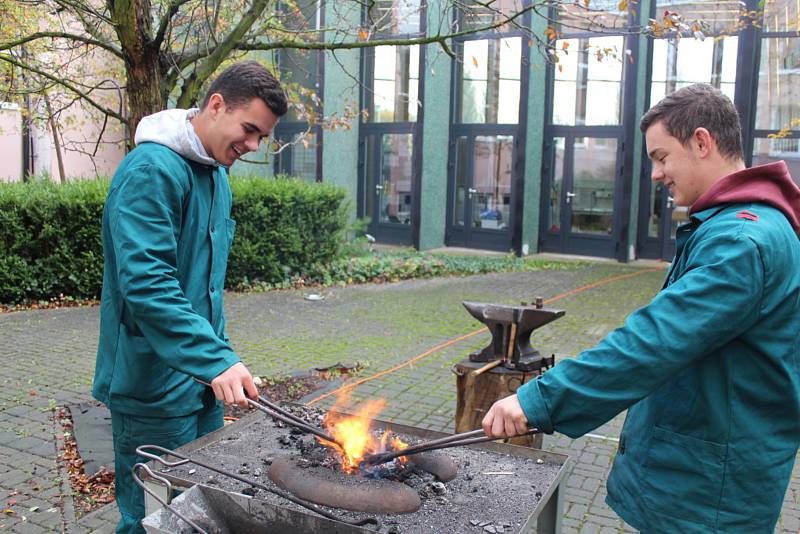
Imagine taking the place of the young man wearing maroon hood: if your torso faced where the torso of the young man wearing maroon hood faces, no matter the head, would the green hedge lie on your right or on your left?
on your right

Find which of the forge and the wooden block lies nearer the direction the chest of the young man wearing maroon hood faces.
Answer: the forge

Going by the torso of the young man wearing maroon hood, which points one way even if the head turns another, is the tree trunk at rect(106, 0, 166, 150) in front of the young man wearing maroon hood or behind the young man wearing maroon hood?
in front

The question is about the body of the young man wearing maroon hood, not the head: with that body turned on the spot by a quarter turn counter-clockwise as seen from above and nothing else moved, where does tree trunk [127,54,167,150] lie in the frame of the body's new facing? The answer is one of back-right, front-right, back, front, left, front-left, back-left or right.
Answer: back-right

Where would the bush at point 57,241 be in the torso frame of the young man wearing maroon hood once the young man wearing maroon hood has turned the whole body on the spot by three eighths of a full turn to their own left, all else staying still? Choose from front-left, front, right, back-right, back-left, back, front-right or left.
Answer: back

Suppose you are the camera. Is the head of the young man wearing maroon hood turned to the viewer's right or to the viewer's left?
to the viewer's left

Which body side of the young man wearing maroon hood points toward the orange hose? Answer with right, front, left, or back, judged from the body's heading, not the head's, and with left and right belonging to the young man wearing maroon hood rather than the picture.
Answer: right

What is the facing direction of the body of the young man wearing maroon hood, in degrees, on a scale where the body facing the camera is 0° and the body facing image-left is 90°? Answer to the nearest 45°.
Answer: approximately 90°

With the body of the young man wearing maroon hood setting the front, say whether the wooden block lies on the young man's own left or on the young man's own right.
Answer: on the young man's own right

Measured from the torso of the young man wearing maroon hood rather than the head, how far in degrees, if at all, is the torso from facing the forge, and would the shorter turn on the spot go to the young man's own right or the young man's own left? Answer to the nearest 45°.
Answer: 0° — they already face it
